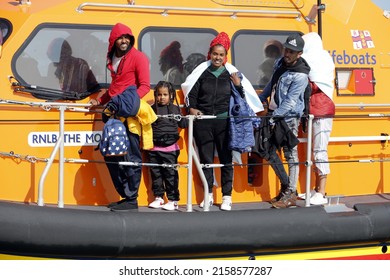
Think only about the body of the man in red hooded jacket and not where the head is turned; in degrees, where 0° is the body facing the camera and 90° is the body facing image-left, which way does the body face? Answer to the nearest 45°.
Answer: approximately 45°

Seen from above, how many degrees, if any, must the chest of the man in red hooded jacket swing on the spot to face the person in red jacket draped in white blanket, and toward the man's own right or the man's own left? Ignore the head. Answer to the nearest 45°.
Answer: approximately 135° to the man's own left
